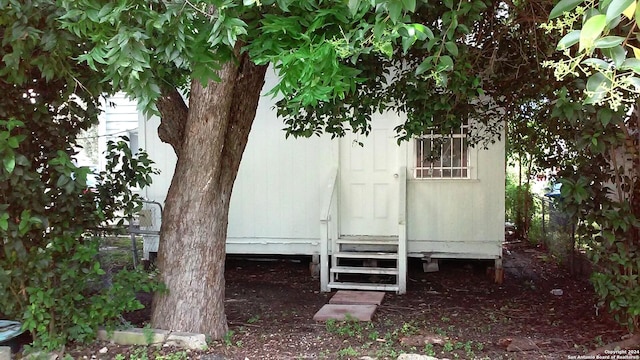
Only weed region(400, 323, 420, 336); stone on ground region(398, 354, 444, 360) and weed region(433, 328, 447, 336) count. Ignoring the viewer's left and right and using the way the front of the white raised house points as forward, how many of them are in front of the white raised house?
3

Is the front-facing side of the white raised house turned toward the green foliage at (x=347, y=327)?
yes

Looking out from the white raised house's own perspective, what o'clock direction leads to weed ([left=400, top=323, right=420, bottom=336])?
The weed is roughly at 12 o'clock from the white raised house.

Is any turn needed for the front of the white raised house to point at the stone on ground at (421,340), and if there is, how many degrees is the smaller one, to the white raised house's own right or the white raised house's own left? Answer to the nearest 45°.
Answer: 0° — it already faces it

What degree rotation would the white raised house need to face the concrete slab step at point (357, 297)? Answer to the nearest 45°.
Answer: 0° — it already faces it

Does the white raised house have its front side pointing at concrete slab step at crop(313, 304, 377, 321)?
yes

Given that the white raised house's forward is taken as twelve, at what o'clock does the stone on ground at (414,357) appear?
The stone on ground is roughly at 12 o'clock from the white raised house.

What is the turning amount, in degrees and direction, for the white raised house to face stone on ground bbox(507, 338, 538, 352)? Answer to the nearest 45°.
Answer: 0° — it already faces it

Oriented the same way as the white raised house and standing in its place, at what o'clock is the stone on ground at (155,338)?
The stone on ground is roughly at 1 o'clock from the white raised house.

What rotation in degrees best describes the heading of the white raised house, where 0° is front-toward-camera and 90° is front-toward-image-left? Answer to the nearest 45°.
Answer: approximately 0°
